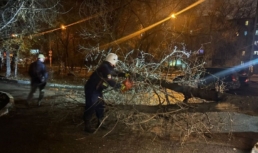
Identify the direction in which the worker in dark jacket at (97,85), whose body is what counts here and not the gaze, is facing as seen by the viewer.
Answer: to the viewer's right

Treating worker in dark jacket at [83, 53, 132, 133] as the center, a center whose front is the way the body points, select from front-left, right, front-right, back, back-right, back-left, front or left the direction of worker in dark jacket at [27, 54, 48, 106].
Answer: back-left
